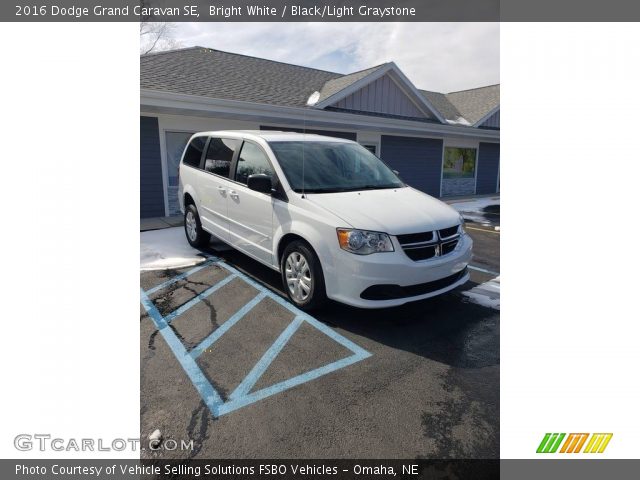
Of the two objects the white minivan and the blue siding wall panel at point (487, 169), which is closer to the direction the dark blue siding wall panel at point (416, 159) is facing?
the white minivan

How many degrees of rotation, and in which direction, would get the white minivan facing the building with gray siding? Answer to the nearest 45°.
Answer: approximately 135° to its left

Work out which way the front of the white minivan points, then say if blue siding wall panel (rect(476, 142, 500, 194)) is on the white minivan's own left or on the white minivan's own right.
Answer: on the white minivan's own left

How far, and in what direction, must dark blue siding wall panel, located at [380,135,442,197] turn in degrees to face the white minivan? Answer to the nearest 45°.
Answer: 0° — it already faces it
